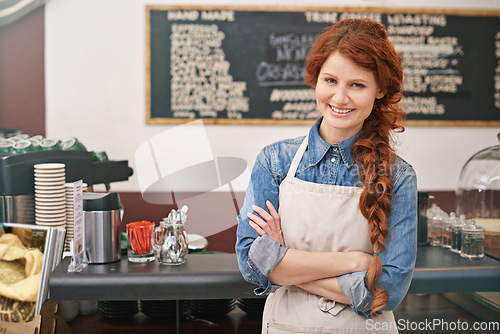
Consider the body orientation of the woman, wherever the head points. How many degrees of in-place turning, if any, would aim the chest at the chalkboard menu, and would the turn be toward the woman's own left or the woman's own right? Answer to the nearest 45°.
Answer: approximately 180°

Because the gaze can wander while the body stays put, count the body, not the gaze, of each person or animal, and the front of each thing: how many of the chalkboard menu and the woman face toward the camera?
2

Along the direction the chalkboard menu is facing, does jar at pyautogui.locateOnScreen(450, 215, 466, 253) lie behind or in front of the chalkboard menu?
in front

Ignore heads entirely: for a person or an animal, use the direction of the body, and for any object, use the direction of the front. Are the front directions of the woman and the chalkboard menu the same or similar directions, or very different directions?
same or similar directions

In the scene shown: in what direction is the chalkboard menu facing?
toward the camera

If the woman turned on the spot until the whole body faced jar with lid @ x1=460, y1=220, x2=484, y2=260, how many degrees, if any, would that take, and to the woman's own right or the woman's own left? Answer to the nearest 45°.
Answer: approximately 135° to the woman's own left

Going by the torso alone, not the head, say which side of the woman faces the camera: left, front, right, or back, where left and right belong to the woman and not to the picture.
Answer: front

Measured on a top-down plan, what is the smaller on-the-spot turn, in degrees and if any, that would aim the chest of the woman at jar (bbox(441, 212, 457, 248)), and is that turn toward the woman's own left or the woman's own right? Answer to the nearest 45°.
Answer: approximately 135° to the woman's own left
